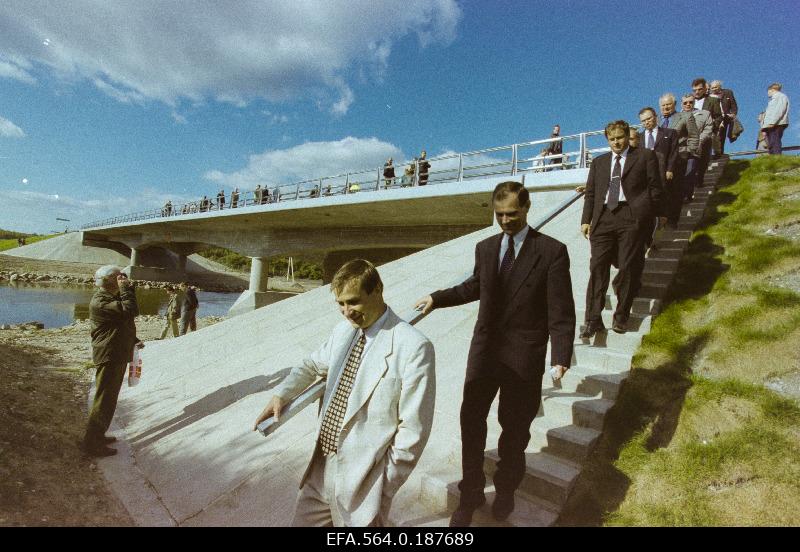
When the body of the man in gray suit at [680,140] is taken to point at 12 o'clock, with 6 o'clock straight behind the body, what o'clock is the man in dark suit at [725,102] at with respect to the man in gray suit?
The man in dark suit is roughly at 5 o'clock from the man in gray suit.

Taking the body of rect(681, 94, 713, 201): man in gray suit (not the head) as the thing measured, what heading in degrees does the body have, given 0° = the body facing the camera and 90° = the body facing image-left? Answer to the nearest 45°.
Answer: approximately 45°

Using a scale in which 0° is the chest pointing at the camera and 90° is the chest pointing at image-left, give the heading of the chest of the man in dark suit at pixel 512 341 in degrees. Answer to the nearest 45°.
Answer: approximately 45°

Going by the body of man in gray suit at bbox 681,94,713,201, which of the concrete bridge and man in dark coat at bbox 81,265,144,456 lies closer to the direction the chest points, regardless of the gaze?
the man in dark coat

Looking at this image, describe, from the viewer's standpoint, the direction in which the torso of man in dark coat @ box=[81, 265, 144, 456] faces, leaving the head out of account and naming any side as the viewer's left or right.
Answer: facing to the right of the viewer

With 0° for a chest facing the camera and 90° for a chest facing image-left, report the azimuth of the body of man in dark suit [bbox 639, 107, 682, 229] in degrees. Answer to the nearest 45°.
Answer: approximately 45°

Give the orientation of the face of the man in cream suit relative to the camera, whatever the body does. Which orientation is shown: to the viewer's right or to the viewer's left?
to the viewer's left
